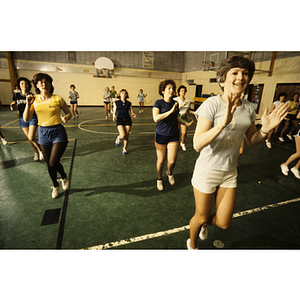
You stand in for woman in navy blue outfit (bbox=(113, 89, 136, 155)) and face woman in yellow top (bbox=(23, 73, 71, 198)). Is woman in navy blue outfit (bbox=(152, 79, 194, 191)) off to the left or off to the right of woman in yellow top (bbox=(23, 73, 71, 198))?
left

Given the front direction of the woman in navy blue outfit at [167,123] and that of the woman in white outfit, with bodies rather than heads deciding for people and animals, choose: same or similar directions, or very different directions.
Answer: same or similar directions

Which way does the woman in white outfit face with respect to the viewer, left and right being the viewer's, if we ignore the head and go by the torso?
facing the viewer and to the right of the viewer

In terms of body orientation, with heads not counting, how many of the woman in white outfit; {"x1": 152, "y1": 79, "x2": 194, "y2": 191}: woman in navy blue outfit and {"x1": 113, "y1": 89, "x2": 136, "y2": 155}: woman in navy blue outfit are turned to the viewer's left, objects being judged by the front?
0

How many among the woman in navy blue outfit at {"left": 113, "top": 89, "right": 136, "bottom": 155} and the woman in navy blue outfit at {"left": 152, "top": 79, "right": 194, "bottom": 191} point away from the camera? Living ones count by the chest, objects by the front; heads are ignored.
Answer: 0

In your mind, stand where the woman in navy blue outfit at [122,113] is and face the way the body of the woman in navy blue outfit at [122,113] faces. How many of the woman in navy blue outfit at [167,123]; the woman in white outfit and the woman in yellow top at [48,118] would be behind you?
0

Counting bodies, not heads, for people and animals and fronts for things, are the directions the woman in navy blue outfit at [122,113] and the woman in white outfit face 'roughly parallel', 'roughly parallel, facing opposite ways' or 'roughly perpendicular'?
roughly parallel

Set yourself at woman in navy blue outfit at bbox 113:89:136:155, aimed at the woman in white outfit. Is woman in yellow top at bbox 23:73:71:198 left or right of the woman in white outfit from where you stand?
right

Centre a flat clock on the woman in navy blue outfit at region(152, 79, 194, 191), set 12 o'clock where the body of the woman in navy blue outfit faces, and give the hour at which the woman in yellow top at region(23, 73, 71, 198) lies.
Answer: The woman in yellow top is roughly at 4 o'clock from the woman in navy blue outfit.

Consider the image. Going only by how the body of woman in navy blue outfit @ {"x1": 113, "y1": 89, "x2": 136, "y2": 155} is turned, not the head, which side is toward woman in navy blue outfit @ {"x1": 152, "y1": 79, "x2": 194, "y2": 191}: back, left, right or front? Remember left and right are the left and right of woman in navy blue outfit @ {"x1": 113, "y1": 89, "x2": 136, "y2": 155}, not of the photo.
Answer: front

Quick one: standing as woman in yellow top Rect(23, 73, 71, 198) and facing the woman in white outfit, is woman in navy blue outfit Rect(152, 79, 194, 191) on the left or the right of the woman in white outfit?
left

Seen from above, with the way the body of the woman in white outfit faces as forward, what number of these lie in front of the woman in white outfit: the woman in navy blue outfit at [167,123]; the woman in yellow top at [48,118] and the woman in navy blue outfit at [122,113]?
0

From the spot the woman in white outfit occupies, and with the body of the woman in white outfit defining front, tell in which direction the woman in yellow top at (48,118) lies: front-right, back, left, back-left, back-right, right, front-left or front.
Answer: back-right

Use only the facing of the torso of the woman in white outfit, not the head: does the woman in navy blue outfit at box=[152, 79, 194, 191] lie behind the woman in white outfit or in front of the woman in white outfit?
behind

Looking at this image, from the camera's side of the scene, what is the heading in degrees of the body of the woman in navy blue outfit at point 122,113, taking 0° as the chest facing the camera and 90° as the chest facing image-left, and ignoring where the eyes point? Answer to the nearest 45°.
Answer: approximately 0°

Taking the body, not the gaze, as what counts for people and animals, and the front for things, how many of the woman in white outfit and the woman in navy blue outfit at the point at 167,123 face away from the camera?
0
